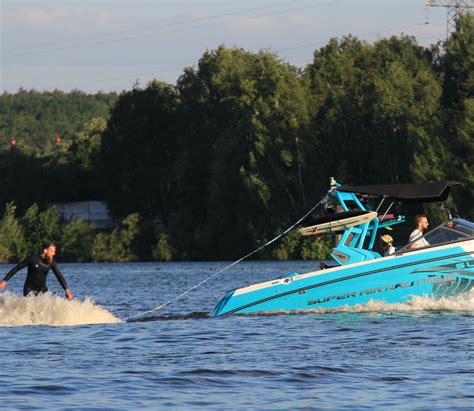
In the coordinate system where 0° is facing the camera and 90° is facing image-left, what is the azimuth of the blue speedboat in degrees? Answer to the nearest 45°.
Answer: approximately 270°

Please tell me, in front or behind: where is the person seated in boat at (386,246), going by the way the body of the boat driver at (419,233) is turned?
behind

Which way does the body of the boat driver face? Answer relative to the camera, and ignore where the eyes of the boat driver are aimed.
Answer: to the viewer's right

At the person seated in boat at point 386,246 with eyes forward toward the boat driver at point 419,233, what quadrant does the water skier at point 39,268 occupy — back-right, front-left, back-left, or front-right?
back-right

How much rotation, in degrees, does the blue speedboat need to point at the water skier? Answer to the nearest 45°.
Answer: approximately 180°

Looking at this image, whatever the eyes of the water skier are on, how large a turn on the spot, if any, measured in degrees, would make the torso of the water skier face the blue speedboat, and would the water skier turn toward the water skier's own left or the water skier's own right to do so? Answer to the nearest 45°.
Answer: approximately 45° to the water skier's own left
